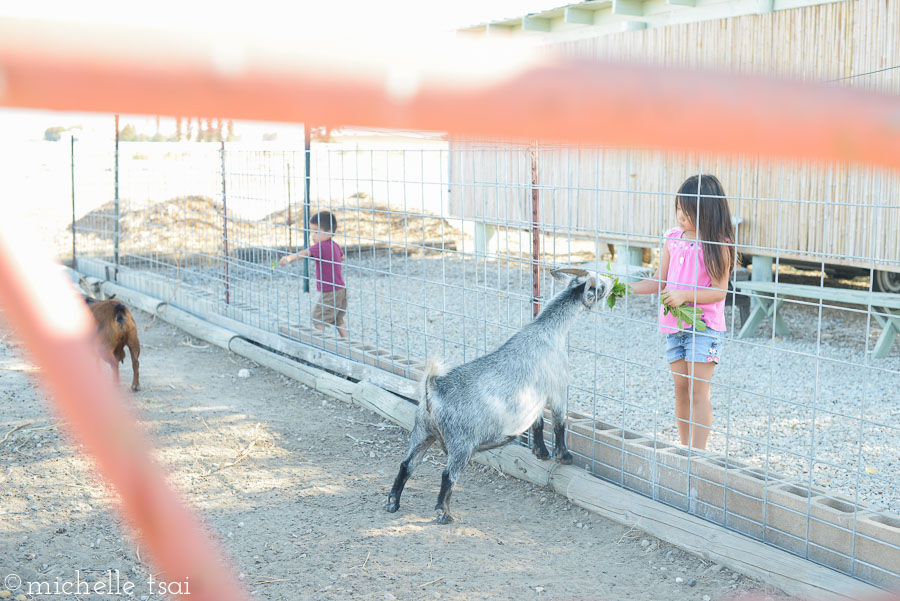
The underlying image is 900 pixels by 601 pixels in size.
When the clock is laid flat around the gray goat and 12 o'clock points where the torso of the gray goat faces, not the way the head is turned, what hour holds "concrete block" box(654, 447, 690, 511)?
The concrete block is roughly at 2 o'clock from the gray goat.

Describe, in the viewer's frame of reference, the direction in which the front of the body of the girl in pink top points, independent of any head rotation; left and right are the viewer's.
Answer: facing the viewer and to the left of the viewer

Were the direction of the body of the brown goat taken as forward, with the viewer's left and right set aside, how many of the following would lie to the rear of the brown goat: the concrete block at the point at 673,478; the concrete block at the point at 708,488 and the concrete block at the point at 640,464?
3

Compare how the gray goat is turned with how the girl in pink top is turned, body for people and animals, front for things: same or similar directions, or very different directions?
very different directions

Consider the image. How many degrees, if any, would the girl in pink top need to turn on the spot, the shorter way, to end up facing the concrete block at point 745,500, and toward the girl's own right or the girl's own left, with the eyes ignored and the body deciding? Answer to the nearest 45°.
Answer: approximately 45° to the girl's own left

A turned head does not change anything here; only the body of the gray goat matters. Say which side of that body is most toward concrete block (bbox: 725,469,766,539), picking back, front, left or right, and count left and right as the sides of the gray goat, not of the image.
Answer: right

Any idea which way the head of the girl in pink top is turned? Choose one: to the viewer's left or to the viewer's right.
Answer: to the viewer's left

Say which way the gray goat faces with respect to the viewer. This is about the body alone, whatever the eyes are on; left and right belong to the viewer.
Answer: facing away from the viewer and to the right of the viewer

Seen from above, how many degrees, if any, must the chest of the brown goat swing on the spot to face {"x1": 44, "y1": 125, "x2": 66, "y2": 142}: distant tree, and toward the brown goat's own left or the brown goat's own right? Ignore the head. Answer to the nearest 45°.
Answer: approximately 45° to the brown goat's own right

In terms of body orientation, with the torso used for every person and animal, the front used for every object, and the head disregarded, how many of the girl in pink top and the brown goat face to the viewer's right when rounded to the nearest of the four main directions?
0

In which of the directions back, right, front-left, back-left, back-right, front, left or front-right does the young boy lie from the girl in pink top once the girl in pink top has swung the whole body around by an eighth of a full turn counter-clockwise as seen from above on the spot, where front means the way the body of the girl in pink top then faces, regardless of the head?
back-right

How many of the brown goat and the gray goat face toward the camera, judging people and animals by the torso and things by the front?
0

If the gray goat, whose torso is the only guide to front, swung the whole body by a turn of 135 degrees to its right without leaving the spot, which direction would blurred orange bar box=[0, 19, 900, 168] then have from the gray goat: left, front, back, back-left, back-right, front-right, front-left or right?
front

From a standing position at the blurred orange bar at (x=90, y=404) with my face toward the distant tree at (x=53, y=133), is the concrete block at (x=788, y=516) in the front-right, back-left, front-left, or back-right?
front-right

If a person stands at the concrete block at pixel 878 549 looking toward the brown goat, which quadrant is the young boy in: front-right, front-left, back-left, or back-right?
front-right
